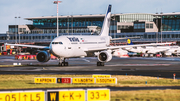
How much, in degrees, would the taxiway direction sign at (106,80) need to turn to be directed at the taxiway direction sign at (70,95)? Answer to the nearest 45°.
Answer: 0° — it already faces it

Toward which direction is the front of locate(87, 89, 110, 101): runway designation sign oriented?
toward the camera

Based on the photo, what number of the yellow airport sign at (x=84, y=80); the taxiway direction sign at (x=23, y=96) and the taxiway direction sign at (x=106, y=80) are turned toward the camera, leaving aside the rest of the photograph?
3

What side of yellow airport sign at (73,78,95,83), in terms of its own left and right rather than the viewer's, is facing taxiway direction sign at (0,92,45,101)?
front

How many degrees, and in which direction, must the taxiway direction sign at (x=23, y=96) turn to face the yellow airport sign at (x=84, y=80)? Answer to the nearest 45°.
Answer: approximately 135° to its left

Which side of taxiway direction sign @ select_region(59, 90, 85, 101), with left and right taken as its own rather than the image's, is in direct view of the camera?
front

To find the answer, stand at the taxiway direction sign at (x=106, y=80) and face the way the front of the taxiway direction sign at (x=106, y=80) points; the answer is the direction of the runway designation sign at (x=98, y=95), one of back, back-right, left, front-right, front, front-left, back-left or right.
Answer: front

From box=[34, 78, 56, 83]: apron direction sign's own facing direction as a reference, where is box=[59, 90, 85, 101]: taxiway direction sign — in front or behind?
in front

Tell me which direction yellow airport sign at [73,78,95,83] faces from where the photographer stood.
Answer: facing the viewer

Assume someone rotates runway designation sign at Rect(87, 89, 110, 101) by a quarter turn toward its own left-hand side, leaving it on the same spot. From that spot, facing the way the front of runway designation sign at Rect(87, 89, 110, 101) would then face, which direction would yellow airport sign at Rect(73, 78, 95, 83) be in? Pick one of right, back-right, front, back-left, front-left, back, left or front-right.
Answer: left

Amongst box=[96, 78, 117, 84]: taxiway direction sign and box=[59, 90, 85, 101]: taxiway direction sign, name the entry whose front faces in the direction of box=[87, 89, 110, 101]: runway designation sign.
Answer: box=[96, 78, 117, 84]: taxiway direction sign

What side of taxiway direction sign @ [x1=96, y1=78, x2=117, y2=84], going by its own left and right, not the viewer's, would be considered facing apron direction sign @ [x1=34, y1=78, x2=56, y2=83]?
right
